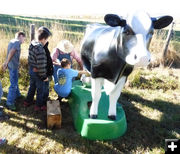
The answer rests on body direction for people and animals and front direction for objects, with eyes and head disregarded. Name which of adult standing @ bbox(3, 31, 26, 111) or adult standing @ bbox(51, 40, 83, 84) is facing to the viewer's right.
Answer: adult standing @ bbox(3, 31, 26, 111)

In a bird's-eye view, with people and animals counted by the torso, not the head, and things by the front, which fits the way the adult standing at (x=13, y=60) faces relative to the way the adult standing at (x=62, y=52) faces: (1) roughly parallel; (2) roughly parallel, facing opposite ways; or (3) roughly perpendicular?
roughly perpendicular

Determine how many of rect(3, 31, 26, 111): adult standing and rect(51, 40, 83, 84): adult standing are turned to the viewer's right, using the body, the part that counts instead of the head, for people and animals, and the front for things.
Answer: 1

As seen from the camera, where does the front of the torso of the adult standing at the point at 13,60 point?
to the viewer's right

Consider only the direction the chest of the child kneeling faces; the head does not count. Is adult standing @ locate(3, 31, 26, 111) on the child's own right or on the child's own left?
on the child's own left

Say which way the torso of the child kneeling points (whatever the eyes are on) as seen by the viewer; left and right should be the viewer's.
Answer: facing away from the viewer and to the right of the viewer
